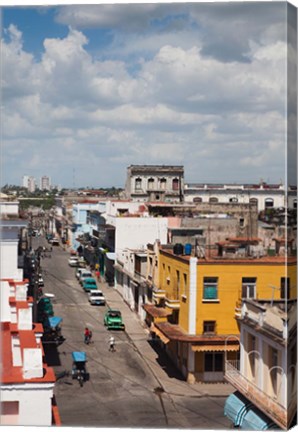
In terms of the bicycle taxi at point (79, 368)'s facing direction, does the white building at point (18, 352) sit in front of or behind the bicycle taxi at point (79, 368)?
in front

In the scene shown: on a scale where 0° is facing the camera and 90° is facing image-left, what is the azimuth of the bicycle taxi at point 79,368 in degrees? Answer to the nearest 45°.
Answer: approximately 0°

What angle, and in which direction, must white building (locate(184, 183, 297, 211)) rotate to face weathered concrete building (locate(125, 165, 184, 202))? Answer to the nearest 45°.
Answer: approximately 135° to its right

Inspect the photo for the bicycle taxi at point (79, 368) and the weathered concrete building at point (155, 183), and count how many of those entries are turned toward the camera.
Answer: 2

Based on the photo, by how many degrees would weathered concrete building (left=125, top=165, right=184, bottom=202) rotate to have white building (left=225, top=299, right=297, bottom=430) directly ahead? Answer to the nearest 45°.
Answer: approximately 45° to its left

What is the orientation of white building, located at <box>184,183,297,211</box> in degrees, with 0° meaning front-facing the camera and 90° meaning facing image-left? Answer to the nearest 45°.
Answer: approximately 0°
